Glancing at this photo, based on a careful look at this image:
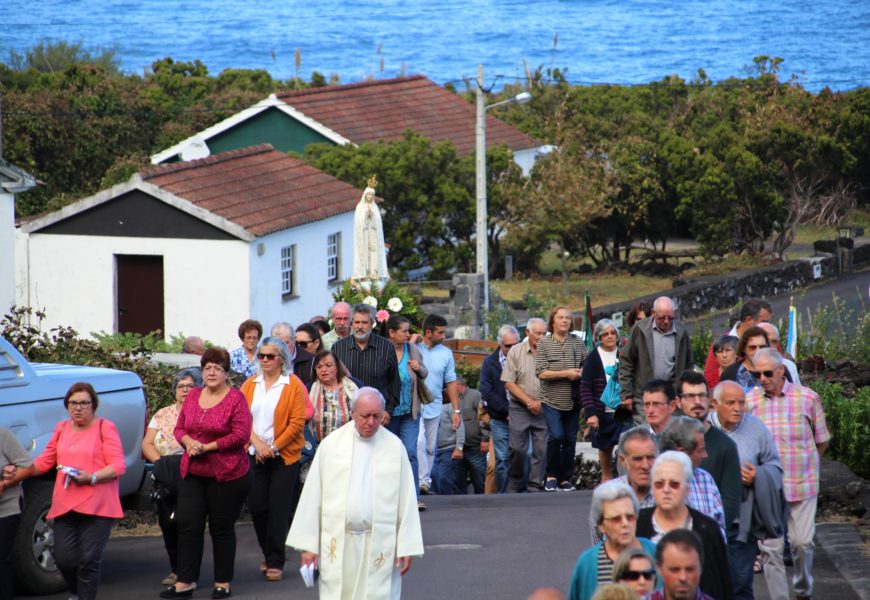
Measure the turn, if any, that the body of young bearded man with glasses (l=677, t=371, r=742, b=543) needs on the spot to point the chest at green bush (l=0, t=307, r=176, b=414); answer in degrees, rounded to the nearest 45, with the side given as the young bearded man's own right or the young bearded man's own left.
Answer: approximately 135° to the young bearded man's own right

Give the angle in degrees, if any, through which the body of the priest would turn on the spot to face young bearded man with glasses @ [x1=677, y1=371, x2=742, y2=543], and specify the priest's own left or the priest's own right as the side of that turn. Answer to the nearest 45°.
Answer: approximately 90° to the priest's own left

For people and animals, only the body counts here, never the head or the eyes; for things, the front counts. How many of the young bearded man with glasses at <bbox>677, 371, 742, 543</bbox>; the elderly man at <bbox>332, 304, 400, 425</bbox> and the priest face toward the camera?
3

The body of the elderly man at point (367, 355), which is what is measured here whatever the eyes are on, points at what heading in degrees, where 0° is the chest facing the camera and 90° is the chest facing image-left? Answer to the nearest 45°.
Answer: approximately 0°

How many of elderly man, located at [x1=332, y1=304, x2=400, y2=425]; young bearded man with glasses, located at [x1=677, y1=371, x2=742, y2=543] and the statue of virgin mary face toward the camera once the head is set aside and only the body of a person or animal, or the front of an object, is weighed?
3
